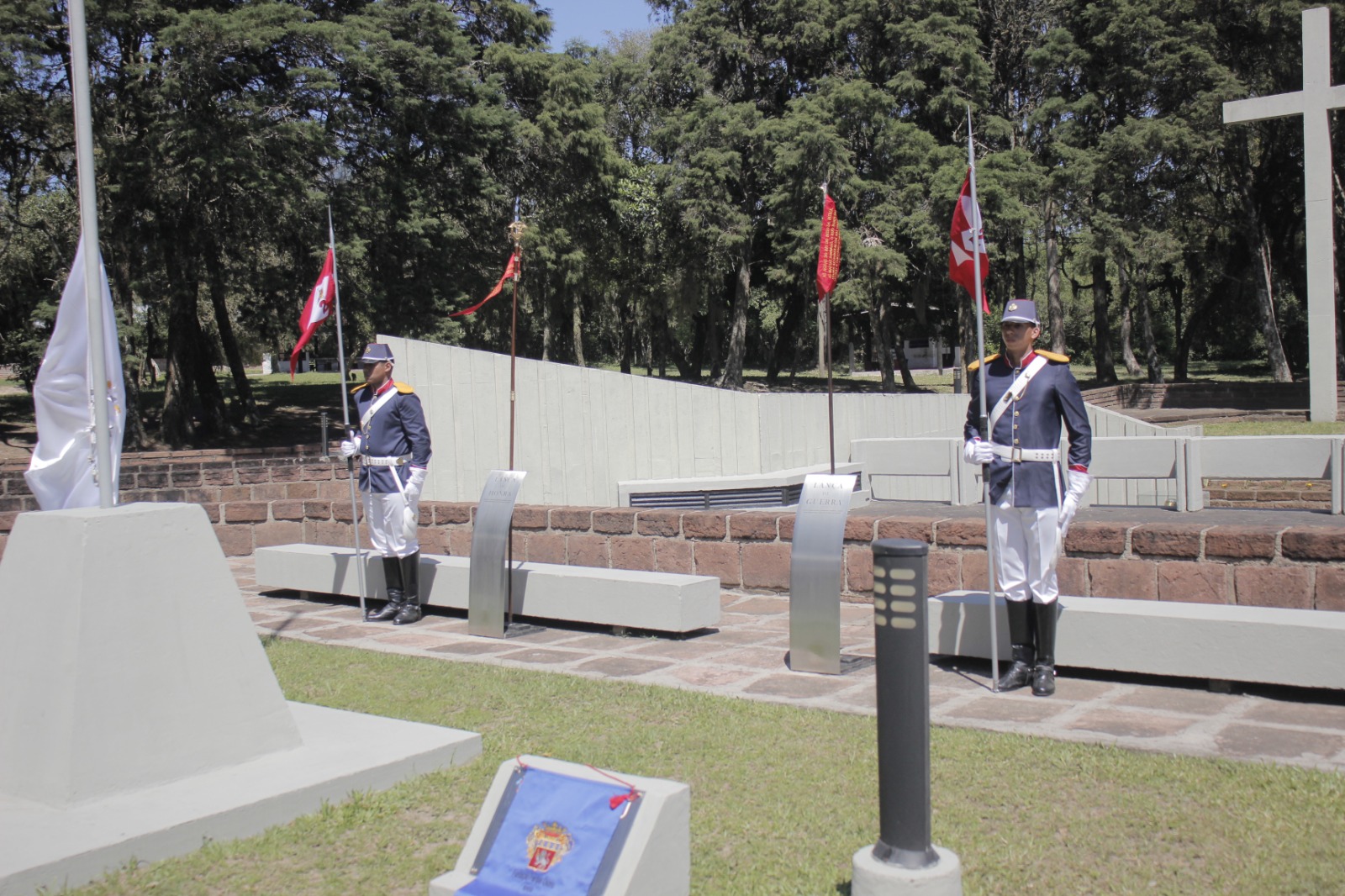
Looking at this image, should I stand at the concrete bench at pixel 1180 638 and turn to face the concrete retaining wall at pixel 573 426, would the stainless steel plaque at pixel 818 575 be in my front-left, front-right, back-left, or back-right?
front-left

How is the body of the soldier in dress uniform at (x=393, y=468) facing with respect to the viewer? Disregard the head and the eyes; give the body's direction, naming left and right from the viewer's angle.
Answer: facing the viewer and to the left of the viewer

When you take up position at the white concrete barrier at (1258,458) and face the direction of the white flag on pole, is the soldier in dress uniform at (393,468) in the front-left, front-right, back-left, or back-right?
front-right

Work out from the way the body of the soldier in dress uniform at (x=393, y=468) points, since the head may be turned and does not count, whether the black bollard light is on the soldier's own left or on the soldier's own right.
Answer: on the soldier's own left

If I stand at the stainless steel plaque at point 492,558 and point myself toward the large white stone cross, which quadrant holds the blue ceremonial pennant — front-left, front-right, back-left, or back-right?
back-right

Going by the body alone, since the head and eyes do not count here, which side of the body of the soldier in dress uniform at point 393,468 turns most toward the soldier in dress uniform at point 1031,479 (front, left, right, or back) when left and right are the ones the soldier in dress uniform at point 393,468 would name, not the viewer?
left

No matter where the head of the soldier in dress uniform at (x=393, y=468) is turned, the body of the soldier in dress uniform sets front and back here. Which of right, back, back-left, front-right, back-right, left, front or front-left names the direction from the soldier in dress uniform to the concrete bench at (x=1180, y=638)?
left

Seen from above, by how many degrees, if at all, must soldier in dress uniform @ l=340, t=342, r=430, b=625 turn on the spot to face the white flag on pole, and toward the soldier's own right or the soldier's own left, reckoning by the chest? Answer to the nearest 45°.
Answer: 0° — they already face it

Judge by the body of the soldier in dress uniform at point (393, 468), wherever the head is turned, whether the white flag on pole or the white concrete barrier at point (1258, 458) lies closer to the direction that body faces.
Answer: the white flag on pole

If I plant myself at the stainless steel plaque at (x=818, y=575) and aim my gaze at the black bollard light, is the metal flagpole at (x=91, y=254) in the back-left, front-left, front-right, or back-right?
front-right

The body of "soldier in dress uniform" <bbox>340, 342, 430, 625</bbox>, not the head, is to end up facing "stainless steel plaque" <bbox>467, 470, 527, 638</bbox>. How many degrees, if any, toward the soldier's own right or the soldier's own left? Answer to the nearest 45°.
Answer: approximately 90° to the soldier's own left

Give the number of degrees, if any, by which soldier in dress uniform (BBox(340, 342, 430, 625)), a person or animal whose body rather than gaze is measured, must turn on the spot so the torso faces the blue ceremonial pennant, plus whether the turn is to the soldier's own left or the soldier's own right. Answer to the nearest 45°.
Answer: approximately 45° to the soldier's own left

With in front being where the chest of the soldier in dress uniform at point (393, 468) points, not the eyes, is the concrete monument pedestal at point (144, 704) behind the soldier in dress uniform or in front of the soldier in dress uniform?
in front

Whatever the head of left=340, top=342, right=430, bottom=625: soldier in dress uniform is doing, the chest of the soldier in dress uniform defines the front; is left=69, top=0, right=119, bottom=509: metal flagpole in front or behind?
in front

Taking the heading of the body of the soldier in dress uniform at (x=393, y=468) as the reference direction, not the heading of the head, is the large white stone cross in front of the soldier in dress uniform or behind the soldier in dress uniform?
behind
